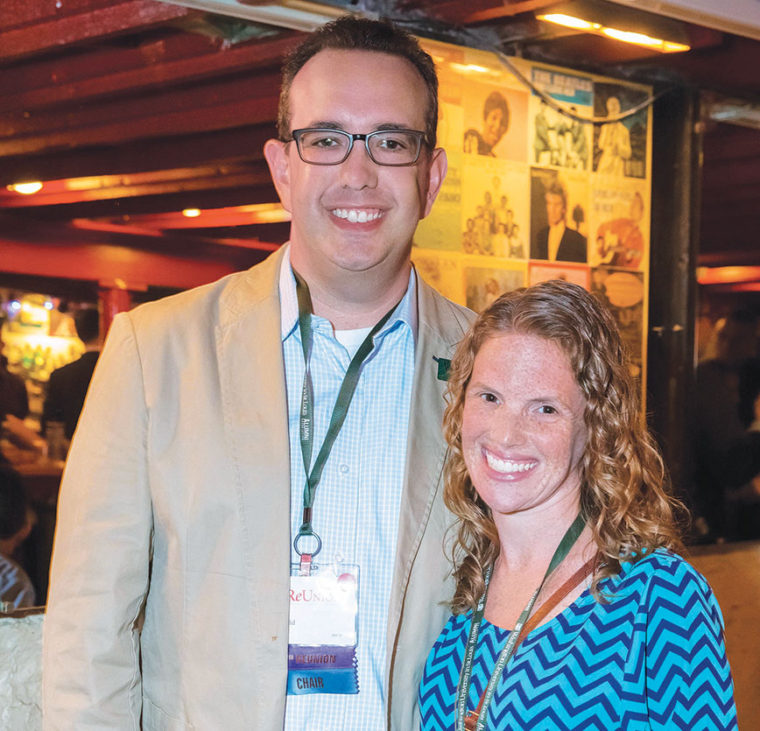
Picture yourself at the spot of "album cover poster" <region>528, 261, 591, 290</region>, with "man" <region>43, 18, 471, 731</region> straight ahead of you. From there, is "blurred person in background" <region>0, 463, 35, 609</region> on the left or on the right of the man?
right

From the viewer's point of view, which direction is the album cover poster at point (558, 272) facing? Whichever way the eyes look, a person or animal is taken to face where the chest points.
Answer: toward the camera

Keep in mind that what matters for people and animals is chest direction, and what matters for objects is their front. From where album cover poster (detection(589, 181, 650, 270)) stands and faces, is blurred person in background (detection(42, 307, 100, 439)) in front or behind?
in front

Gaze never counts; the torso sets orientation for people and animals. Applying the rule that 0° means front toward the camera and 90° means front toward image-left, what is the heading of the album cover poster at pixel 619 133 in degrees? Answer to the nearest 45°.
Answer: approximately 45°
